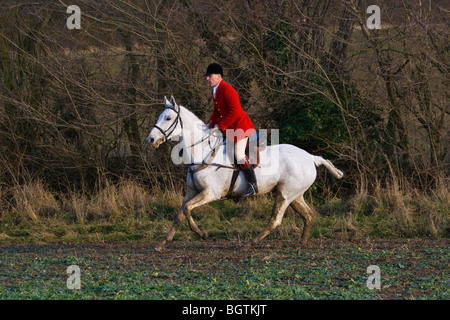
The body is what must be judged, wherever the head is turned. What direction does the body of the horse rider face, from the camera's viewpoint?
to the viewer's left
